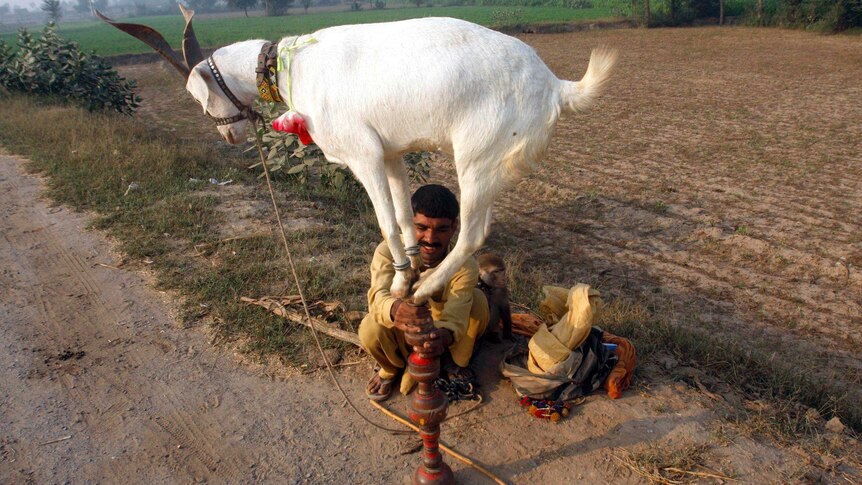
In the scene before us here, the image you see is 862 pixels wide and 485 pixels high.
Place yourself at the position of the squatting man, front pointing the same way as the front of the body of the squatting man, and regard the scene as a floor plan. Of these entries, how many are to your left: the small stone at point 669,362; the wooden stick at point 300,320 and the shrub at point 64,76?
1

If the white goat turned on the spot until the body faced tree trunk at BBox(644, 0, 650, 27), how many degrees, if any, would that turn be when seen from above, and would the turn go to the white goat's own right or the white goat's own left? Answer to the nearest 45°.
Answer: approximately 135° to the white goat's own right

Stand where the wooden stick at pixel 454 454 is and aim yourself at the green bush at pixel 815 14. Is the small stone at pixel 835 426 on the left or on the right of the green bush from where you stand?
right

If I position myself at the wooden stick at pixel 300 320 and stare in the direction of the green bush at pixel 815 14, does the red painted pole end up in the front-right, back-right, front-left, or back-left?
back-right

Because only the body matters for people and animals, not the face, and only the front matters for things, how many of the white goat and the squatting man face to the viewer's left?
1

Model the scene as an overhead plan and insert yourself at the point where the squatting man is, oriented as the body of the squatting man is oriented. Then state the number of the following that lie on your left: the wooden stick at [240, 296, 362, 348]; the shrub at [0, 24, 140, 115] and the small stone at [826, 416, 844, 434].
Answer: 1

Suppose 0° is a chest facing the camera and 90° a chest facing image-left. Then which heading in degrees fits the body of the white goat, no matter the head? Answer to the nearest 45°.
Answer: approximately 90°

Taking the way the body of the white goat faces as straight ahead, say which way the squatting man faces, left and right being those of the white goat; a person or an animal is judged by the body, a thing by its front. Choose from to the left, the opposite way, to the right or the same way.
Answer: to the left

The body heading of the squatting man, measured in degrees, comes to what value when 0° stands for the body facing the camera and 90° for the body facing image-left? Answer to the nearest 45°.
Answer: approximately 0°

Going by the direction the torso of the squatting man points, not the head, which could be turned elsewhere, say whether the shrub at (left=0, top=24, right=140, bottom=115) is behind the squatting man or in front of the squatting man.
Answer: behind

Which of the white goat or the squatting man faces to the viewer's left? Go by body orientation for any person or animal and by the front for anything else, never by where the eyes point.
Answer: the white goat
